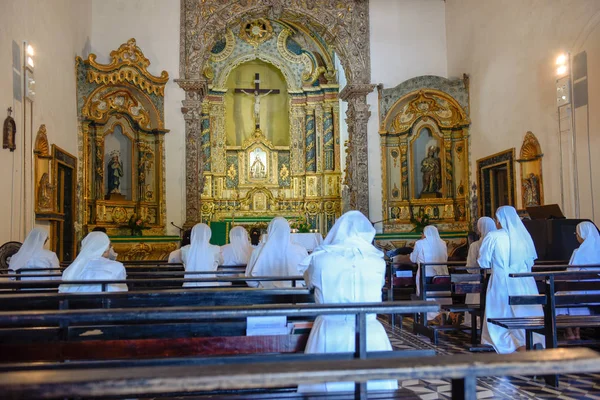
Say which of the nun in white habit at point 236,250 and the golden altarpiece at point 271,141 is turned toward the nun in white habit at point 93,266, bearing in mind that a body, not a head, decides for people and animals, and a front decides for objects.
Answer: the golden altarpiece

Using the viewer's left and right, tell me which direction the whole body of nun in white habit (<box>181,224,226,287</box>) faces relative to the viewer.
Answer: facing away from the viewer

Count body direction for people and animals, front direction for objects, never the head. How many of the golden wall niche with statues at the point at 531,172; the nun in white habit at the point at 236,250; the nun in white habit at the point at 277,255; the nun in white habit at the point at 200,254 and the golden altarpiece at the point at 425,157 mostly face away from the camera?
3

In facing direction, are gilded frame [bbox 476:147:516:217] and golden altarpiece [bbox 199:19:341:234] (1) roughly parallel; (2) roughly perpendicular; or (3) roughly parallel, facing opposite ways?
roughly perpendicular

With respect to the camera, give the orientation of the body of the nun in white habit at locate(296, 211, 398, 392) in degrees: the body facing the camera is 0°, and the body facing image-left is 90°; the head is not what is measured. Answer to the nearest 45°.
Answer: approximately 180°

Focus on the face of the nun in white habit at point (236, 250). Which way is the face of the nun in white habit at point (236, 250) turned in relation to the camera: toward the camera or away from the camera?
away from the camera

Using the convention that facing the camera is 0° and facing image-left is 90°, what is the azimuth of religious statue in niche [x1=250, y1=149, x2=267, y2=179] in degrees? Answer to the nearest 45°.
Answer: approximately 0°

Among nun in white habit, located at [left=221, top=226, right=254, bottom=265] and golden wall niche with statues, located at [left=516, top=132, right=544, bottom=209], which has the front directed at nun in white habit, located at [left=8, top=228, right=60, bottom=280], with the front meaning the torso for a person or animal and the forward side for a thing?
the golden wall niche with statues

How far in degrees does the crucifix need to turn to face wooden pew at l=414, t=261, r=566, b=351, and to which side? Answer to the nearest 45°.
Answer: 0° — it already faces it

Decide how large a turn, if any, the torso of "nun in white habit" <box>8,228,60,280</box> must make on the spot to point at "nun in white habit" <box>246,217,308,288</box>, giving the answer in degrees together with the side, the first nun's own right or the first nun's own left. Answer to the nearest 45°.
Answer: approximately 90° to the first nun's own right

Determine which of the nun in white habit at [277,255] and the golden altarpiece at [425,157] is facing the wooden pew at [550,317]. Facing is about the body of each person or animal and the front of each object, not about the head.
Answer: the golden altarpiece

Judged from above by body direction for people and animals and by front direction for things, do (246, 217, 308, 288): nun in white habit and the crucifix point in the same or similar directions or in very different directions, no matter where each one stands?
very different directions

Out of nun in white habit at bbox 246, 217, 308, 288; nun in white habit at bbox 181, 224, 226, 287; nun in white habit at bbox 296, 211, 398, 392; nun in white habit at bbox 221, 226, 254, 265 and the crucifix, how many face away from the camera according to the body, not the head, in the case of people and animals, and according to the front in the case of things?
4

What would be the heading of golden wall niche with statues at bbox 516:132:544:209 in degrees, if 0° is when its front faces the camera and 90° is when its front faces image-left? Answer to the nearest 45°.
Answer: approximately 45°
